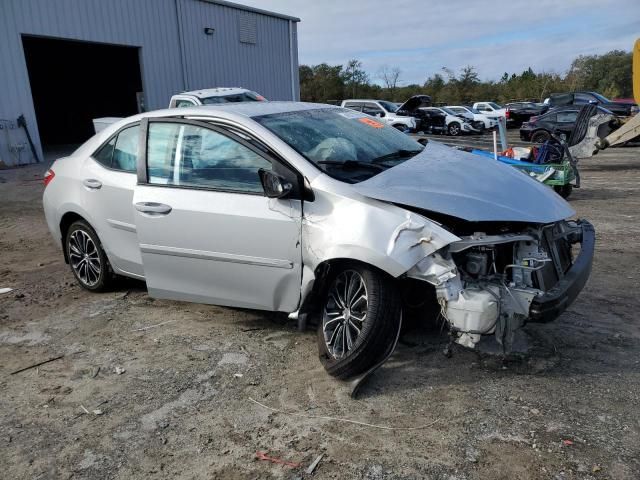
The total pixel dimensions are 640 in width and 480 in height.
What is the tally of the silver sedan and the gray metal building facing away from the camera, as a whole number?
0

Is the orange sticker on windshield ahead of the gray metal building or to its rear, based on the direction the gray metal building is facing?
ahead

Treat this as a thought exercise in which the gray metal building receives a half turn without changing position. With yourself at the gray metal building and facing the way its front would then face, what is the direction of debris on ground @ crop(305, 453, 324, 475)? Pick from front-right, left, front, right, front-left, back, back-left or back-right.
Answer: back-left

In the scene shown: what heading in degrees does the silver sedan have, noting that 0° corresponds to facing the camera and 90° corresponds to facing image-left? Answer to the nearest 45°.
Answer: approximately 315°

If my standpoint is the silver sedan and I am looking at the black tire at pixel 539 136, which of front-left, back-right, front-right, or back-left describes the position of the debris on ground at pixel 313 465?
back-right

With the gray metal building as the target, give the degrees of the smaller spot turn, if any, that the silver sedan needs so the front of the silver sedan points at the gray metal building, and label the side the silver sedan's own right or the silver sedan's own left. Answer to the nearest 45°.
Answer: approximately 180°

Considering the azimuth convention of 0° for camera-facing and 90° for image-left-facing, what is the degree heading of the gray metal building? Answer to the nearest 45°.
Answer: approximately 315°

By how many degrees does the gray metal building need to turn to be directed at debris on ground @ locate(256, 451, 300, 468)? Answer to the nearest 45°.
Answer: approximately 45° to its right
